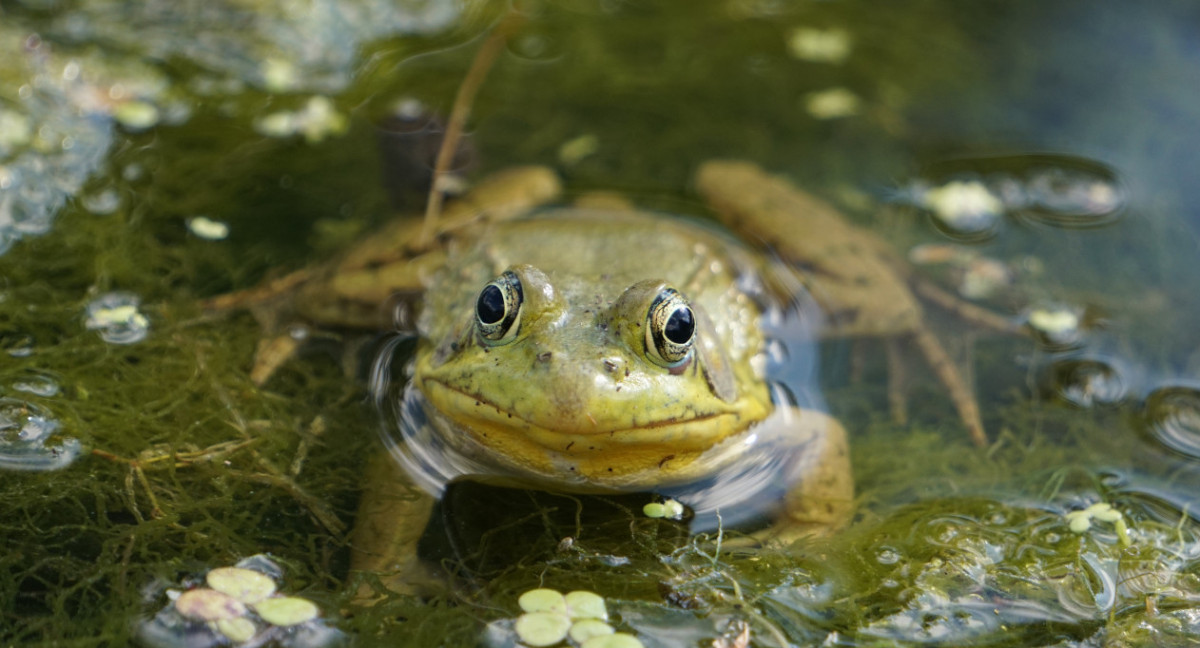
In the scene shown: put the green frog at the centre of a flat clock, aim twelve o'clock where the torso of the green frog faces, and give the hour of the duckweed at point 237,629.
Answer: The duckweed is roughly at 1 o'clock from the green frog.

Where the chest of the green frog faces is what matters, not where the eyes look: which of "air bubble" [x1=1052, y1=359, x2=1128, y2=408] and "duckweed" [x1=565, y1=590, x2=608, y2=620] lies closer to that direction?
the duckweed

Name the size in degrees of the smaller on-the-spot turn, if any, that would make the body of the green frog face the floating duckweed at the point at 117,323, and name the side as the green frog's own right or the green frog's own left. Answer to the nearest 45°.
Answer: approximately 90° to the green frog's own right

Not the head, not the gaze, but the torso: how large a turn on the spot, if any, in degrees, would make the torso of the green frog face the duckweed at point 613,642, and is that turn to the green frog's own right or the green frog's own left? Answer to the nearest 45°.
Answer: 0° — it already faces it

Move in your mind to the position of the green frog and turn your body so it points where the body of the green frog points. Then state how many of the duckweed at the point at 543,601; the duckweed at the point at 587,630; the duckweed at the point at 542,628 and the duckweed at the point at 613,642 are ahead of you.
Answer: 4

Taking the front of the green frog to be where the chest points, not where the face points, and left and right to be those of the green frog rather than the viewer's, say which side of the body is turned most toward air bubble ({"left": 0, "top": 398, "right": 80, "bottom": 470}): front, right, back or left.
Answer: right

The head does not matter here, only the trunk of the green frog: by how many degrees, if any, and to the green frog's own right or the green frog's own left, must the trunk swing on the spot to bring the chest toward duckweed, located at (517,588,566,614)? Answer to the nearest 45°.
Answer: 0° — it already faces it

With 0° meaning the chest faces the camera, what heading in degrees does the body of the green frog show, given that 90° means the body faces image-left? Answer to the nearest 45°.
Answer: approximately 0°

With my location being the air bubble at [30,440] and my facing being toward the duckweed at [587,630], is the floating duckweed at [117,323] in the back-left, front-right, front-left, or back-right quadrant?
back-left
